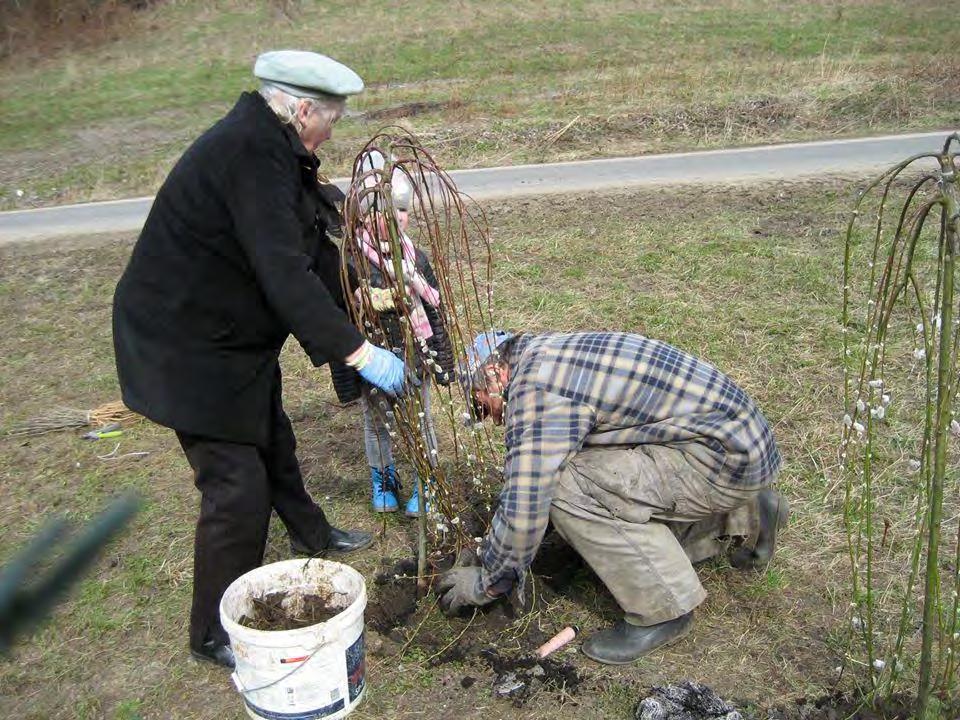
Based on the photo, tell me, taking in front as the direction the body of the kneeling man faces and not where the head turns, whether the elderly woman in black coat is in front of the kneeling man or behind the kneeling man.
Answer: in front

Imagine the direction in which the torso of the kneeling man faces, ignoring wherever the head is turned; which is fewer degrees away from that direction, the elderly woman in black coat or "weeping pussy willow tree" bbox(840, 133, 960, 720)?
the elderly woman in black coat

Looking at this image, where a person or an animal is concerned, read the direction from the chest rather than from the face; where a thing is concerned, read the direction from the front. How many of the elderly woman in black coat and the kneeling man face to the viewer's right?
1

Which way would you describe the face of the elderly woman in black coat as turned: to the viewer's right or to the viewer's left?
to the viewer's right

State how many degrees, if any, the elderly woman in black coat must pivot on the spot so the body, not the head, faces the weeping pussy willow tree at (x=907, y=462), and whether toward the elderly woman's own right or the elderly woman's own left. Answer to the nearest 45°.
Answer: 0° — they already face it

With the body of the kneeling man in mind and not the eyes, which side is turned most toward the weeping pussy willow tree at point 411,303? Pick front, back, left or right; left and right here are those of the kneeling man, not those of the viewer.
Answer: front

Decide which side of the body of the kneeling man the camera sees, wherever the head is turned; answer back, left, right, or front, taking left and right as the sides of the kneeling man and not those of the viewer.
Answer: left

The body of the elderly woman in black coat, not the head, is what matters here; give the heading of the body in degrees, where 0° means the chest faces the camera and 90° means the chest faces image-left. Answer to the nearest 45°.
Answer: approximately 270°

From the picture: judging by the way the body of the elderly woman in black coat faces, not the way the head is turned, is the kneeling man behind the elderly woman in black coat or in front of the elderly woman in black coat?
in front

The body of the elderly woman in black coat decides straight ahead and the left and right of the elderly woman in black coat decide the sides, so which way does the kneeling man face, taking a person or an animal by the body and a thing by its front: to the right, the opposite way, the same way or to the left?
the opposite way
